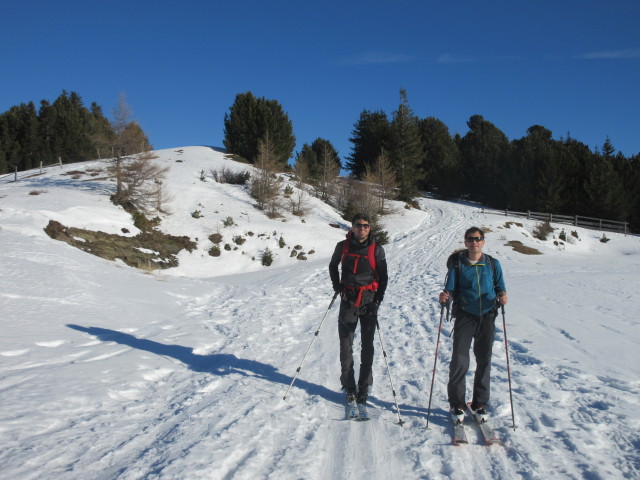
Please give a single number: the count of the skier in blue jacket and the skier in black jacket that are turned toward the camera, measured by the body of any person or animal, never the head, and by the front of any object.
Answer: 2

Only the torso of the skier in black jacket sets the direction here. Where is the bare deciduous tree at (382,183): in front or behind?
behind

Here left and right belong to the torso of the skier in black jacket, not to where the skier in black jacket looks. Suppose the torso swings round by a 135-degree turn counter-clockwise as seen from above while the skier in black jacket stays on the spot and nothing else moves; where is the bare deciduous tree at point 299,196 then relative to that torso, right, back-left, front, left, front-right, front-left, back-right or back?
front-left

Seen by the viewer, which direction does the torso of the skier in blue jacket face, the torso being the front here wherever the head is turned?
toward the camera

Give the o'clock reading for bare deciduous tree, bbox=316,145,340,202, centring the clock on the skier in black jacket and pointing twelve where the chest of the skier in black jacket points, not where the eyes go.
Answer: The bare deciduous tree is roughly at 6 o'clock from the skier in black jacket.

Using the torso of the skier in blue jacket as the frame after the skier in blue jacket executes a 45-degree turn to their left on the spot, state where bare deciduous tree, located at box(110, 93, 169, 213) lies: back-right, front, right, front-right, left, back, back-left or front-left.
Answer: back

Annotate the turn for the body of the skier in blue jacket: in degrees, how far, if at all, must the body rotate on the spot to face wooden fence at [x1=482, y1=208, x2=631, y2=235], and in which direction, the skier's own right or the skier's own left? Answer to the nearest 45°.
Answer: approximately 180°

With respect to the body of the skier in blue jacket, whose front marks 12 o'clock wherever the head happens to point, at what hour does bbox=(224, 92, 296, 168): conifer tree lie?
The conifer tree is roughly at 5 o'clock from the skier in blue jacket.

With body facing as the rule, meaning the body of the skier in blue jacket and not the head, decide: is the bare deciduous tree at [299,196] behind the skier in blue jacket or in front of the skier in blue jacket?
behind

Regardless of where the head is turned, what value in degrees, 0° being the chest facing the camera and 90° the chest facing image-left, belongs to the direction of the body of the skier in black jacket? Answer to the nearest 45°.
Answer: approximately 0°

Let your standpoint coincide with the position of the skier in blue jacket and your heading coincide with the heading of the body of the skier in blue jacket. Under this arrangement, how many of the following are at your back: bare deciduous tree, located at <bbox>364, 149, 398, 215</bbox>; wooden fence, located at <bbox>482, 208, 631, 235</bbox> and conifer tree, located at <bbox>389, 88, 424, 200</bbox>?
3

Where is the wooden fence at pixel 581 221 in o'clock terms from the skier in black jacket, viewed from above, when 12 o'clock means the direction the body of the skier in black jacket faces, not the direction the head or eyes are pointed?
The wooden fence is roughly at 7 o'clock from the skier in black jacket.
